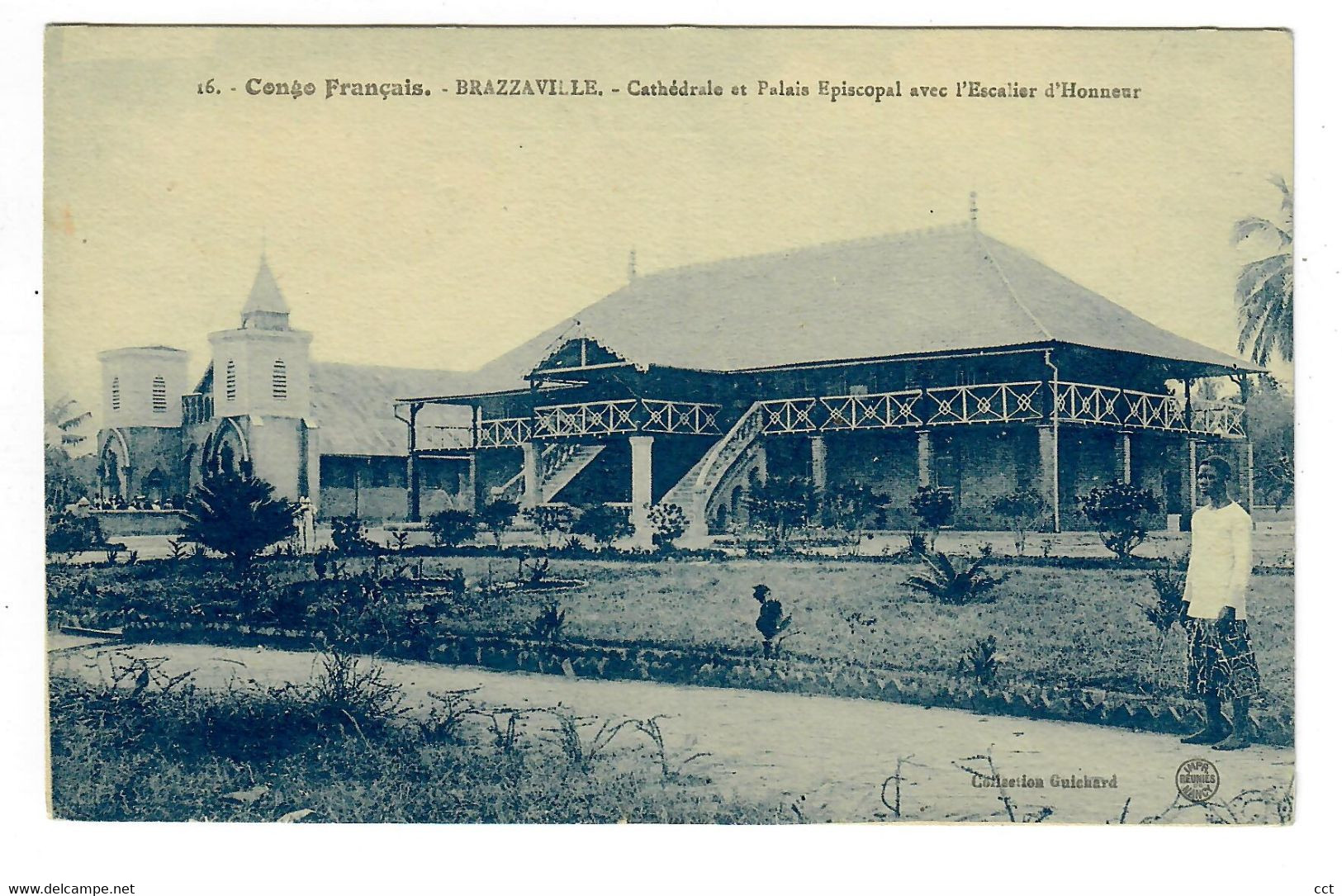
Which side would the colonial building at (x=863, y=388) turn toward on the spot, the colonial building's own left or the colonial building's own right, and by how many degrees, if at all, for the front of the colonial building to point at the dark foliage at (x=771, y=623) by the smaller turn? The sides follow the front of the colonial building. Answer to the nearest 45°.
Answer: approximately 45° to the colonial building's own left

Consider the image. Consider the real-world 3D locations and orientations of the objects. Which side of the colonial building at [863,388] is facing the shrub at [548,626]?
front

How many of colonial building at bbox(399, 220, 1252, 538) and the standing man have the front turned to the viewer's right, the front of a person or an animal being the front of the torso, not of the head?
0

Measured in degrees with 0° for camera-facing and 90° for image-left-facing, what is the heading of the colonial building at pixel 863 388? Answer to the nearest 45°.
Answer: approximately 45°

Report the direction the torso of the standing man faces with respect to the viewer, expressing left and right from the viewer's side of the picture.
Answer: facing the viewer and to the left of the viewer

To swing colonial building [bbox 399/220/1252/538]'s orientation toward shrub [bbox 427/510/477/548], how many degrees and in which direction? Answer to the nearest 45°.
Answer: approximately 45° to its right
